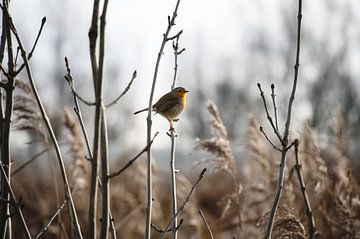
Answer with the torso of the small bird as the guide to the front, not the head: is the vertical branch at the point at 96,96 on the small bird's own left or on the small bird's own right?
on the small bird's own right

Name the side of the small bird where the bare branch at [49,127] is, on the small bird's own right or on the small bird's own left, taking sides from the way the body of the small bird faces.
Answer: on the small bird's own right

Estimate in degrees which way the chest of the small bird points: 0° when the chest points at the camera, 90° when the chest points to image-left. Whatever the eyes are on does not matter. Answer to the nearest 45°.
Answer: approximately 270°
